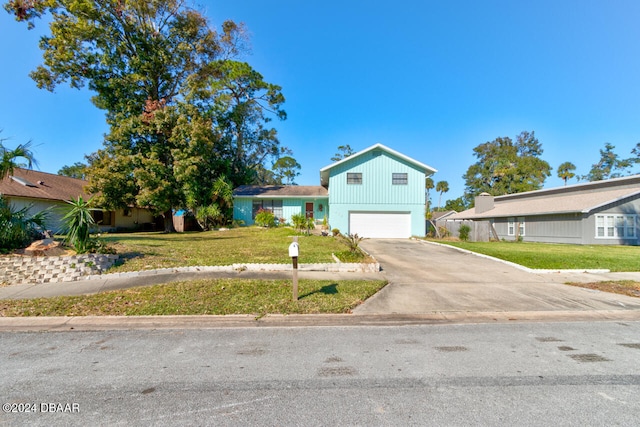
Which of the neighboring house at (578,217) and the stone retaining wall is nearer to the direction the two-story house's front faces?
the stone retaining wall

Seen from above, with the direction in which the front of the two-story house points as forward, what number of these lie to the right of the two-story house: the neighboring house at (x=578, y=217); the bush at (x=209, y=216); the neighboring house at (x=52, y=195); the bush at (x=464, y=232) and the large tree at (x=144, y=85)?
3

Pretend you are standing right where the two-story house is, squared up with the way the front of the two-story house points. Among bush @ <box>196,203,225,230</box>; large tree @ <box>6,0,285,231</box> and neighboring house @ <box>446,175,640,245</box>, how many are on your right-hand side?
2

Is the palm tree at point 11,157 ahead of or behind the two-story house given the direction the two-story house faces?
ahead

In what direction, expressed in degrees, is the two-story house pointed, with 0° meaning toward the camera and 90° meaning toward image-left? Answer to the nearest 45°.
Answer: approximately 0°

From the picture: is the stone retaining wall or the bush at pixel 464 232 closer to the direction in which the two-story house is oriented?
the stone retaining wall

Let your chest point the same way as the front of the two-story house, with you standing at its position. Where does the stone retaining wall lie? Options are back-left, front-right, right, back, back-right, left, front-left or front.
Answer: front-right

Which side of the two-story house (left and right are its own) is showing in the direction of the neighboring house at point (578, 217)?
left

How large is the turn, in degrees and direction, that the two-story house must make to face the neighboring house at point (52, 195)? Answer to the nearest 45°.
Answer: approximately 90° to its right

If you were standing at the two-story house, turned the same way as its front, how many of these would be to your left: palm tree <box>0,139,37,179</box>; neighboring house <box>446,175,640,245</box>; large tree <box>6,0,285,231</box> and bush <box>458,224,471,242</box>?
2

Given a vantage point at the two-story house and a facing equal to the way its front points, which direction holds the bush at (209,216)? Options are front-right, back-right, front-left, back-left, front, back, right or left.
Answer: right

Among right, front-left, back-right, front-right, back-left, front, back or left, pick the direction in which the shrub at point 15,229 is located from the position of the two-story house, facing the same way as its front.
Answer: front-right

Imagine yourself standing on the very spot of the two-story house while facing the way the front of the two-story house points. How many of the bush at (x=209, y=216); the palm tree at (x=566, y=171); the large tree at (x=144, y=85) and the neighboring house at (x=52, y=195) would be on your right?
3

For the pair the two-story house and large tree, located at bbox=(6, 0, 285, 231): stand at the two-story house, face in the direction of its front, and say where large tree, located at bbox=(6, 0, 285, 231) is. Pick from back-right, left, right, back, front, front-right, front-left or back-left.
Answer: right
